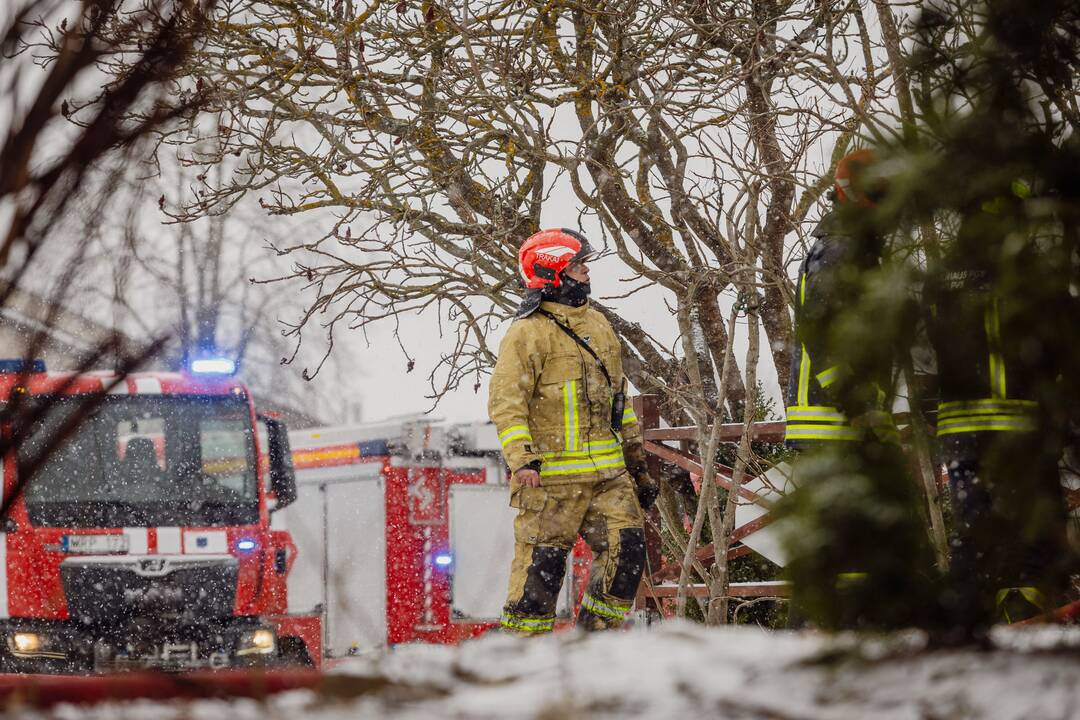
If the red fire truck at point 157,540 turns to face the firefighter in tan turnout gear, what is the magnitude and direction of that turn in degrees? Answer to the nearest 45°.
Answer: approximately 45° to its left

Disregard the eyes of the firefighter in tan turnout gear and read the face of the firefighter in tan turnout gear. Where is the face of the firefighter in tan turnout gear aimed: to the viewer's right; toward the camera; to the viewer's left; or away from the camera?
to the viewer's right

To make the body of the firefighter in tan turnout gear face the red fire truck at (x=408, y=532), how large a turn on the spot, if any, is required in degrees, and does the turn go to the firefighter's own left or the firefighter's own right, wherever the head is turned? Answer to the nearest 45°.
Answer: approximately 135° to the firefighter's own left

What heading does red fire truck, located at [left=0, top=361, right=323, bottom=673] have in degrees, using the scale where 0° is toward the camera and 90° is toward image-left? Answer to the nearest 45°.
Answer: approximately 0°

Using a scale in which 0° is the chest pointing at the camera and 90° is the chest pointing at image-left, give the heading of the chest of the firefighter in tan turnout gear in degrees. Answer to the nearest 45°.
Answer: approximately 315°

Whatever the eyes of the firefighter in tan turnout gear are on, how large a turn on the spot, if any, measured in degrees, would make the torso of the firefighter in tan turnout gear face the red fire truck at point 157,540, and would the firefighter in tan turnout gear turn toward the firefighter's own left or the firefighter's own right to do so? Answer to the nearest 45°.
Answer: approximately 180°
